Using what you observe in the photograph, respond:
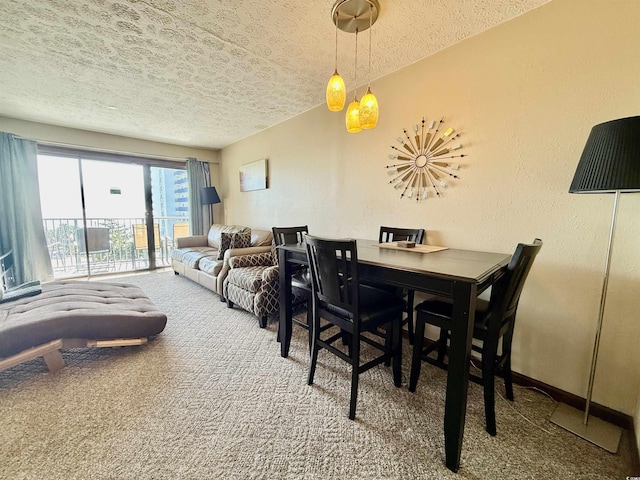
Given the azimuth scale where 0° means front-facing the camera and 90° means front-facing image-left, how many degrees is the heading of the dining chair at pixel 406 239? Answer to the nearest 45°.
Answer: approximately 45°

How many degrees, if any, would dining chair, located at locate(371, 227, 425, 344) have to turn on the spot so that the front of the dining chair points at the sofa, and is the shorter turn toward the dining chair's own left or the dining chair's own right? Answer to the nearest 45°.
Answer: approximately 45° to the dining chair's own right

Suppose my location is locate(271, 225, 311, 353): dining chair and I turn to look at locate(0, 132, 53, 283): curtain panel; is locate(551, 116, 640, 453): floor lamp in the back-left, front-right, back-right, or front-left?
back-left

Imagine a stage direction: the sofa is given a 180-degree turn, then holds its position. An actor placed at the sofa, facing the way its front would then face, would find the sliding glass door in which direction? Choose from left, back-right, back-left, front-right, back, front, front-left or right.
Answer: left

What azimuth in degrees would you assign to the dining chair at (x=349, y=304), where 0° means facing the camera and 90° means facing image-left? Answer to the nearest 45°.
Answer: approximately 225°

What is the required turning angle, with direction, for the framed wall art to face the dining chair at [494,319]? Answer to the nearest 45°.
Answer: approximately 45° to its left

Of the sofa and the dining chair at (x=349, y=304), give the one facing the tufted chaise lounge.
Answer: the sofa

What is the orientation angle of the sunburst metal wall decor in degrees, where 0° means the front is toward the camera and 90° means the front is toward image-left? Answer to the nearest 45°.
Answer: approximately 45°

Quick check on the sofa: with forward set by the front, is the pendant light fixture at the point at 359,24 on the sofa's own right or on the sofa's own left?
on the sofa's own left

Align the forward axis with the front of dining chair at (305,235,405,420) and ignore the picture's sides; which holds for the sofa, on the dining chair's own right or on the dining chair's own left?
on the dining chair's own left
